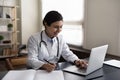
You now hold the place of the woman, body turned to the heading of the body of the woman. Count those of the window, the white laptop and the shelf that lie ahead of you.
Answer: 1

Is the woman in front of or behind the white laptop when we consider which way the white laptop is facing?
in front

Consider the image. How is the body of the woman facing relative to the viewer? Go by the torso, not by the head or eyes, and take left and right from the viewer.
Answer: facing the viewer and to the right of the viewer

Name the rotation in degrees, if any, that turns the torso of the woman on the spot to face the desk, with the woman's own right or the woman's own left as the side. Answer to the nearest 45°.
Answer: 0° — they already face it

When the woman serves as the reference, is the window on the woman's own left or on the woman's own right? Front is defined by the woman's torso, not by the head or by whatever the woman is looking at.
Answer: on the woman's own left

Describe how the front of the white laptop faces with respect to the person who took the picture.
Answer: facing away from the viewer and to the left of the viewer

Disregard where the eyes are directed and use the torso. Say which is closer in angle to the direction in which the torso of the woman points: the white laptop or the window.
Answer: the white laptop

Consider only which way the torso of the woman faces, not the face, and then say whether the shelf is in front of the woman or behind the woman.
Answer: behind

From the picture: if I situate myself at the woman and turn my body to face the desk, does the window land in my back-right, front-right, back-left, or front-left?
back-left

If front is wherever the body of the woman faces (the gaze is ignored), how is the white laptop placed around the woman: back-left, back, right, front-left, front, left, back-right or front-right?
front

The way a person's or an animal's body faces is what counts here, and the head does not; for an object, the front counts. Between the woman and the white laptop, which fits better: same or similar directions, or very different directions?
very different directions

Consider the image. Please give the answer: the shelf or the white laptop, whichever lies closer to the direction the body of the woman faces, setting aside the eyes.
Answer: the white laptop

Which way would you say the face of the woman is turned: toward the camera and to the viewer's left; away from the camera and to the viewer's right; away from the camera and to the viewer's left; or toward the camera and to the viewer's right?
toward the camera and to the viewer's right

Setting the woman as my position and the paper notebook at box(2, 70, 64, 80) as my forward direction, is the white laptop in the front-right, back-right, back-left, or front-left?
front-left
